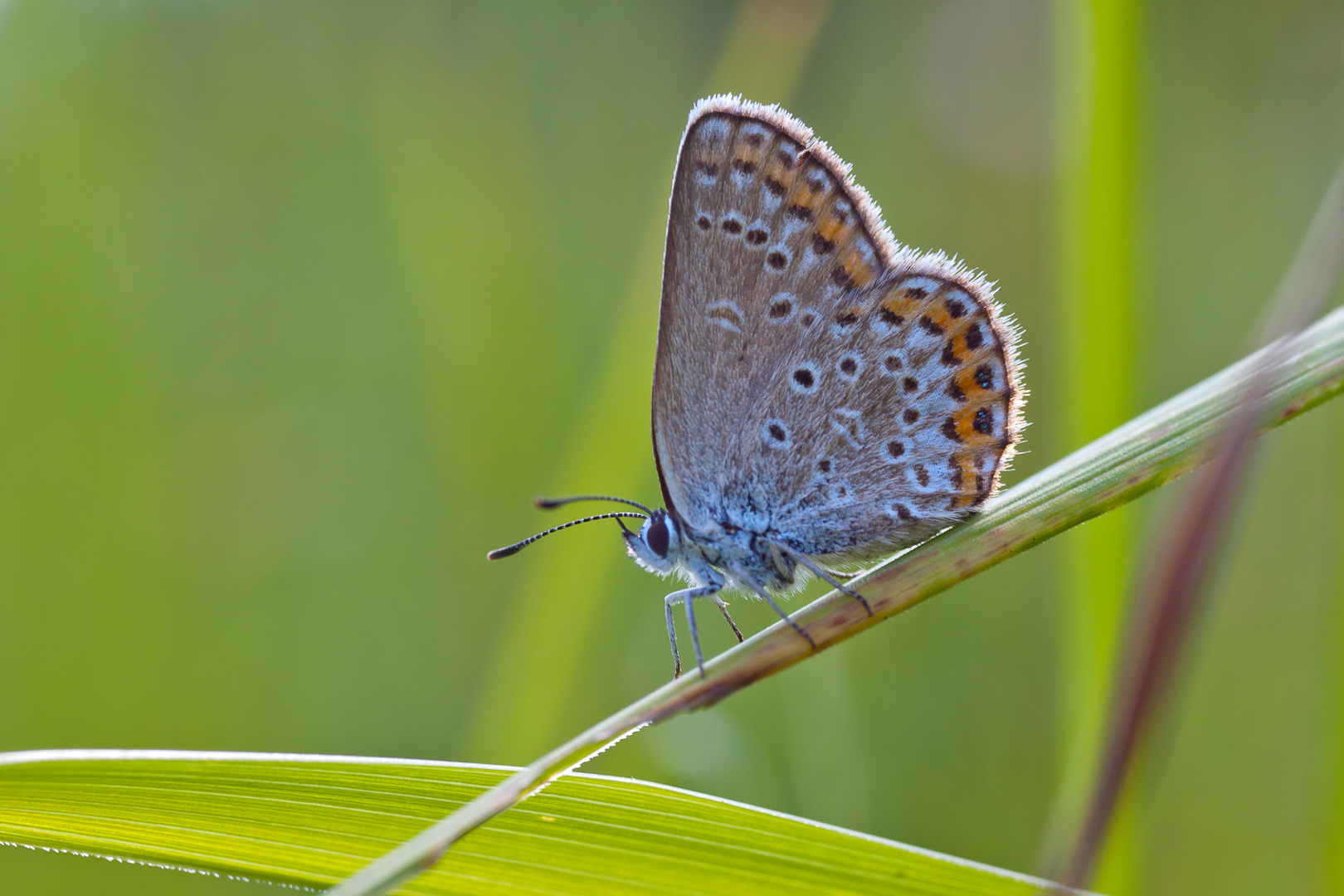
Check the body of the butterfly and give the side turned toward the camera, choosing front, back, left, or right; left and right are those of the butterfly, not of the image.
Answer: left
